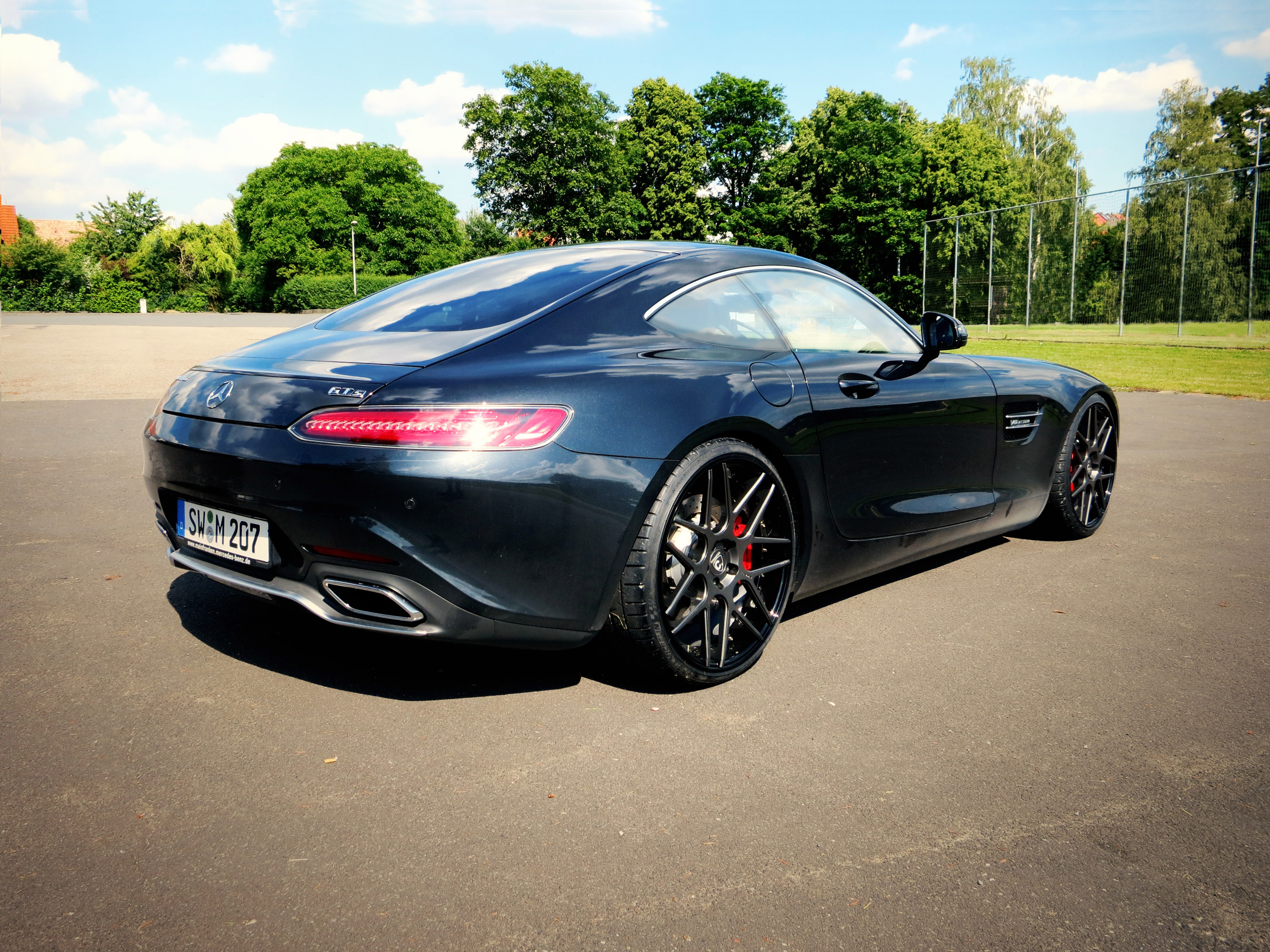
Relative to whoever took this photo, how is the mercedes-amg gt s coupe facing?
facing away from the viewer and to the right of the viewer

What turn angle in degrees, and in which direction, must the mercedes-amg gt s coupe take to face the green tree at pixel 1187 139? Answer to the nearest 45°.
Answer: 0° — it already faces it

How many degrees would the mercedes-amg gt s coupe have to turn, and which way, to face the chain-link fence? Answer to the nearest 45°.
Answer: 0° — it already faces it
